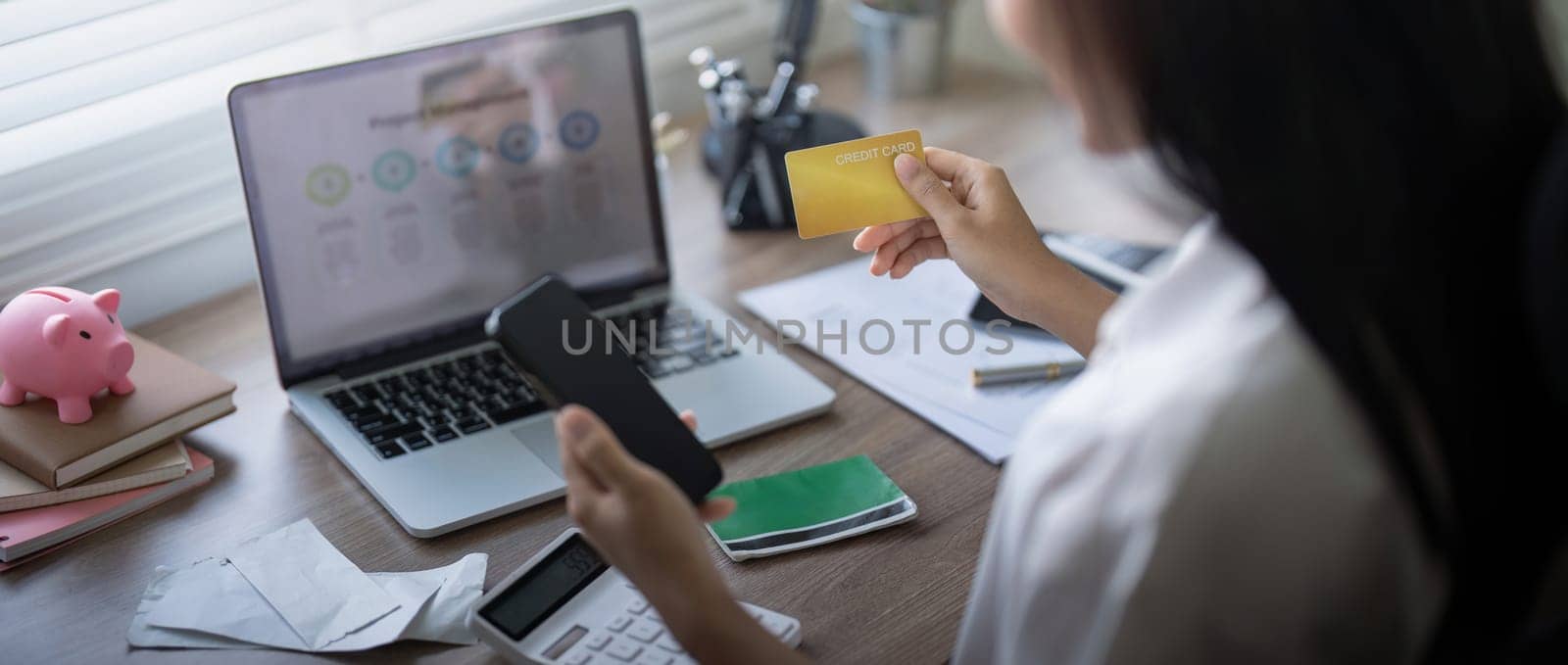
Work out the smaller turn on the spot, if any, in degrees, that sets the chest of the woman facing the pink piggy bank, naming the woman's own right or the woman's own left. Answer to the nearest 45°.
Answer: approximately 45° to the woman's own left

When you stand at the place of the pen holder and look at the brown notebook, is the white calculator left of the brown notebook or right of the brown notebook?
left

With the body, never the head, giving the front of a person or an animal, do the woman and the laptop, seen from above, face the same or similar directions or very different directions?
very different directions

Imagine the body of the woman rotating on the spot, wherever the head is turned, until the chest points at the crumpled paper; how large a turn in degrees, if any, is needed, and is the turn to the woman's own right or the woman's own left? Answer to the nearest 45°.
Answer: approximately 45° to the woman's own left

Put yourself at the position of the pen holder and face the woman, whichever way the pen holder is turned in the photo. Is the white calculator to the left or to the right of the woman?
right

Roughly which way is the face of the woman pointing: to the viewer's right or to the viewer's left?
to the viewer's left

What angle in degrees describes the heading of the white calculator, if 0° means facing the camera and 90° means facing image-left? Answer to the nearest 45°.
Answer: approximately 315°

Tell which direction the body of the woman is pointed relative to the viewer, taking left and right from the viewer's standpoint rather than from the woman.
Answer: facing away from the viewer and to the left of the viewer
